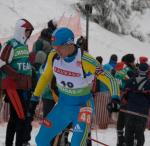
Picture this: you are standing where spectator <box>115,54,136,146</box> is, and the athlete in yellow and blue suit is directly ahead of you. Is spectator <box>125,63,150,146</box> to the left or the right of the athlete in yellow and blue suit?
left

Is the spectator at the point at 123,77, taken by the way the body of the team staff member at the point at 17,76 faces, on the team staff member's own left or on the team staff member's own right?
on the team staff member's own left

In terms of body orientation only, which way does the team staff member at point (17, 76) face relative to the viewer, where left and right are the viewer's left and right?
facing the viewer and to the right of the viewer
